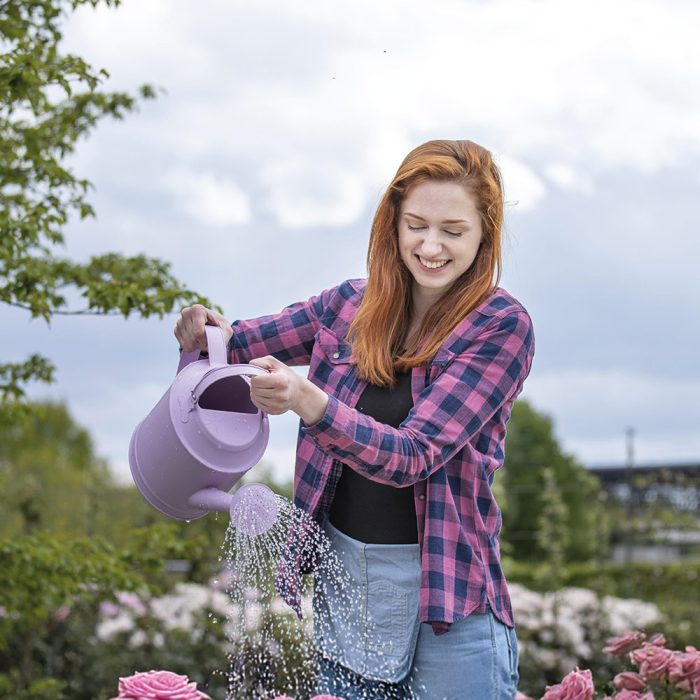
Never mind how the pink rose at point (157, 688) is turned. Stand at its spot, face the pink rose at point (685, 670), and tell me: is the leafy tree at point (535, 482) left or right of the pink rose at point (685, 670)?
left

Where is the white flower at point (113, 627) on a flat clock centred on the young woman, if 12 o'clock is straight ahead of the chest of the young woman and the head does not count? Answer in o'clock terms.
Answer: The white flower is roughly at 4 o'clock from the young woman.

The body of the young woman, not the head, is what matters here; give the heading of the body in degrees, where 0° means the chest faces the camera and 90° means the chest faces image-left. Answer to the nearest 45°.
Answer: approximately 45°

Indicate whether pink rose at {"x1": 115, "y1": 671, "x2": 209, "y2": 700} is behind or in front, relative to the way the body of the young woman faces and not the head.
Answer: in front

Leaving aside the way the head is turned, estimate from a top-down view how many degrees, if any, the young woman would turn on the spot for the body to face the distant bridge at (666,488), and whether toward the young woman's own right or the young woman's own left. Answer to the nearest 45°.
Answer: approximately 135° to the young woman's own right
